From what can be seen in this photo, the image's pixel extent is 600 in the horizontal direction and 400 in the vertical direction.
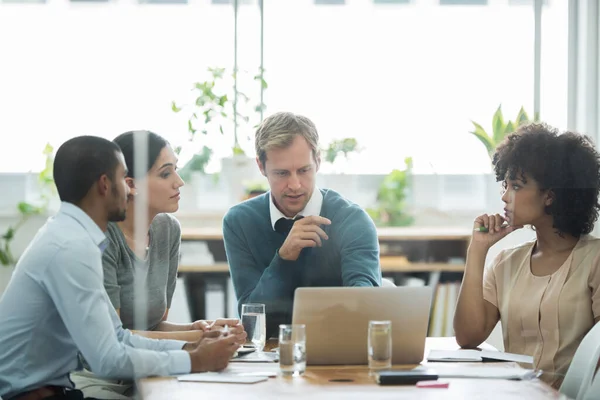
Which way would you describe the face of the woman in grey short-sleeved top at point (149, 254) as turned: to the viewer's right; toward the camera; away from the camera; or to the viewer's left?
to the viewer's right

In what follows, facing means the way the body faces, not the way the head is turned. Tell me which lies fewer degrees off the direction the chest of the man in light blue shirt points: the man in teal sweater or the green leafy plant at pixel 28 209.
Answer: the man in teal sweater

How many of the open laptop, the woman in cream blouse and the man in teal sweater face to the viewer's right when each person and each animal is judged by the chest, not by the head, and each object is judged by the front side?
0

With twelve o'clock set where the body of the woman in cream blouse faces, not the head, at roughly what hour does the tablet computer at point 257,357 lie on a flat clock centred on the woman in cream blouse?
The tablet computer is roughly at 12 o'clock from the woman in cream blouse.

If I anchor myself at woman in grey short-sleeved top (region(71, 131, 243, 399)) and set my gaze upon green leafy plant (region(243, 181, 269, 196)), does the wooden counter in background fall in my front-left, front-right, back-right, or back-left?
front-right

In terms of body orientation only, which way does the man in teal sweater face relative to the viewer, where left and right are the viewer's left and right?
facing the viewer

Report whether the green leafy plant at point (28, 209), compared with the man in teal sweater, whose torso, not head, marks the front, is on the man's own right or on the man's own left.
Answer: on the man's own right

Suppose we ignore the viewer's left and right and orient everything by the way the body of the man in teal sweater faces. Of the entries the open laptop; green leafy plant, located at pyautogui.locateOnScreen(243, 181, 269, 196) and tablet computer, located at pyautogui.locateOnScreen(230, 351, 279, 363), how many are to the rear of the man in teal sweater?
1

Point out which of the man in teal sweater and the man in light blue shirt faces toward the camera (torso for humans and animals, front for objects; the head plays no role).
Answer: the man in teal sweater

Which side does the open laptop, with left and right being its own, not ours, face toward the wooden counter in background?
front

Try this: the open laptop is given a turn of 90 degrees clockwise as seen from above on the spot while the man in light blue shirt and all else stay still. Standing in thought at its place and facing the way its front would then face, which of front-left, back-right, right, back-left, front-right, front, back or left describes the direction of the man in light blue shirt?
back

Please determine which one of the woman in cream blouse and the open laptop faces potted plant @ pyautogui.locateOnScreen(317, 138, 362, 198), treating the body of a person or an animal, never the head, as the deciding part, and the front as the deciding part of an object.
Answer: the open laptop

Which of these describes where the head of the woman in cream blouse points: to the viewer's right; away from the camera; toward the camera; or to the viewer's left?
to the viewer's left

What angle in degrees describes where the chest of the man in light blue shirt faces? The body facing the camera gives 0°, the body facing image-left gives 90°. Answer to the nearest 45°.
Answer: approximately 270°

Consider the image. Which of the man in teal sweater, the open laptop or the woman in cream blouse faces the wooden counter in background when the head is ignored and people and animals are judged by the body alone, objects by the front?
the open laptop

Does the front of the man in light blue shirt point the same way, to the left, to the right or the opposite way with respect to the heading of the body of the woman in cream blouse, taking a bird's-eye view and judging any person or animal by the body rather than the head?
the opposite way

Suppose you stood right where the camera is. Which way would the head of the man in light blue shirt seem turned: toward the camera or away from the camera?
away from the camera

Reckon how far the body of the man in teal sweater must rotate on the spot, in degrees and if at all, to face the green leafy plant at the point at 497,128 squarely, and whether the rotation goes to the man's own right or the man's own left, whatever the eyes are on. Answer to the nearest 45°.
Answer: approximately 135° to the man's own left

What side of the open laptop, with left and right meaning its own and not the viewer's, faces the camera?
back

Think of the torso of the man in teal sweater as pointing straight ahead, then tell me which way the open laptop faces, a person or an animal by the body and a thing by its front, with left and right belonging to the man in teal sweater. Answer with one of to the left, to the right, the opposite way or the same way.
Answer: the opposite way
